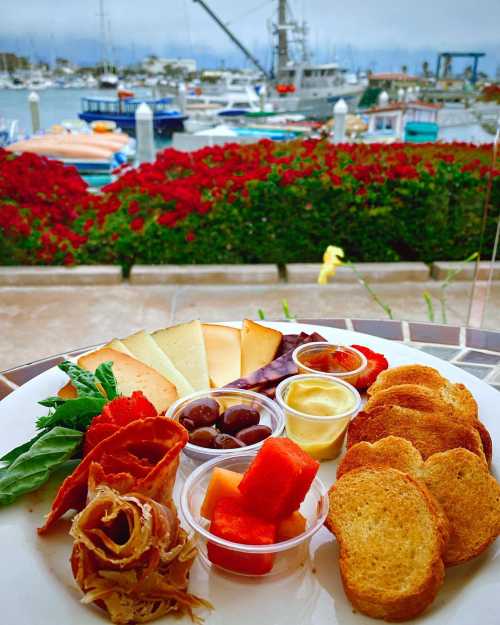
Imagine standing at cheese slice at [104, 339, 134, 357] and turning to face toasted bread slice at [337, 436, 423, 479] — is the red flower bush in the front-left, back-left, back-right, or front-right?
back-left

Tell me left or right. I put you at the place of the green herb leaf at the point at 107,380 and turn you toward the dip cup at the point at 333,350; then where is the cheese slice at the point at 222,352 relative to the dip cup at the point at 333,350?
left

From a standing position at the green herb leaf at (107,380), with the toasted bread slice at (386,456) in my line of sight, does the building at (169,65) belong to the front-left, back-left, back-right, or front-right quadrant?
back-left
